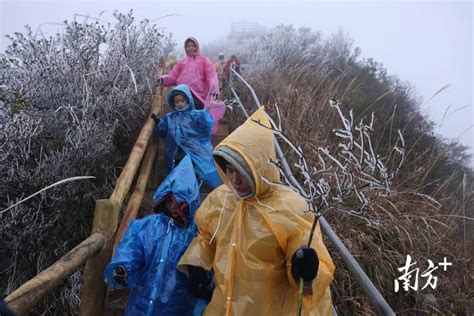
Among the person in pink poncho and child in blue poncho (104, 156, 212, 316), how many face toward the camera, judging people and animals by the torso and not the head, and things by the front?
2

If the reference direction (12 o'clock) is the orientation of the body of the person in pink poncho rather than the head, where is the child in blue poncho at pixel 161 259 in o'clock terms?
The child in blue poncho is roughly at 12 o'clock from the person in pink poncho.

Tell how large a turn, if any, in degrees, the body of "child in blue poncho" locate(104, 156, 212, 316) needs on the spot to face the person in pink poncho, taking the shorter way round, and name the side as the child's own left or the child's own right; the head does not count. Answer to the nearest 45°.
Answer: approximately 180°

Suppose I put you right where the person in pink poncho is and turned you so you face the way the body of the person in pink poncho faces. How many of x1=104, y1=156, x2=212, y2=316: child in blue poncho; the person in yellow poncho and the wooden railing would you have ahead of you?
3

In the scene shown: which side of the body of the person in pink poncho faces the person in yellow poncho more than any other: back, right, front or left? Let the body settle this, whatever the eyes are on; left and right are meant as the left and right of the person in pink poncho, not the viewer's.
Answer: front

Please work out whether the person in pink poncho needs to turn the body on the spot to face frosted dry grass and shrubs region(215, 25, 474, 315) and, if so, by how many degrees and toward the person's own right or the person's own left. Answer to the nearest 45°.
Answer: approximately 45° to the person's own left

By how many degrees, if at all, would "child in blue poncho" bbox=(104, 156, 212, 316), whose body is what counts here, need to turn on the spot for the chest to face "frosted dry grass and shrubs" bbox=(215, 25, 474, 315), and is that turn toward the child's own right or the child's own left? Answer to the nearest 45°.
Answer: approximately 135° to the child's own left

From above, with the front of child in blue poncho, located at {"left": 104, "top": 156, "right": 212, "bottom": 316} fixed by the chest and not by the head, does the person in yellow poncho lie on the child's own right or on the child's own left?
on the child's own left

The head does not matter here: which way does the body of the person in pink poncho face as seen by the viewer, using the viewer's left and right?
facing the viewer

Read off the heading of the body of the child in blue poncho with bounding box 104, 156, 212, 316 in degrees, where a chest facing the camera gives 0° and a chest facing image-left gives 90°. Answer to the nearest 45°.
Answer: approximately 0°

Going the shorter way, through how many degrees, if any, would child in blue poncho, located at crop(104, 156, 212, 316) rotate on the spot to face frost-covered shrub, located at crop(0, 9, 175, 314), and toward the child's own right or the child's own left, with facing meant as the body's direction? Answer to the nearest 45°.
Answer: approximately 135° to the child's own right

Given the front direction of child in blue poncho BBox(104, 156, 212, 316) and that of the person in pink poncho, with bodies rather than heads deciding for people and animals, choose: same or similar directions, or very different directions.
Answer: same or similar directions
